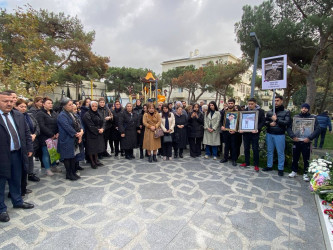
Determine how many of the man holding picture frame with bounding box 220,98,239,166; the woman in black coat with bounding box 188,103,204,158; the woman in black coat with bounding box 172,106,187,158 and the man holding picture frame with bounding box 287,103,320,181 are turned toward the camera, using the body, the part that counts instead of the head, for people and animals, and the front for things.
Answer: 4

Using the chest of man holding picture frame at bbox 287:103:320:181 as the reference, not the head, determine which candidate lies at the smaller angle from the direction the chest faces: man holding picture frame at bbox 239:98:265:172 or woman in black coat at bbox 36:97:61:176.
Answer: the woman in black coat

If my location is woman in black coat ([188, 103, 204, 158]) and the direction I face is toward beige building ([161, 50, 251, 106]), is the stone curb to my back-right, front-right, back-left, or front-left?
back-right

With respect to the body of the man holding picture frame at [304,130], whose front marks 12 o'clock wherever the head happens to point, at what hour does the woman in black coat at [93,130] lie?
The woman in black coat is roughly at 2 o'clock from the man holding picture frame.

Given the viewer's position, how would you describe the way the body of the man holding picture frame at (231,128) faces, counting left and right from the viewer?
facing the viewer

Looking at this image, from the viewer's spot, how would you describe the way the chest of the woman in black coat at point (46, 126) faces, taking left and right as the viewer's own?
facing the viewer and to the right of the viewer

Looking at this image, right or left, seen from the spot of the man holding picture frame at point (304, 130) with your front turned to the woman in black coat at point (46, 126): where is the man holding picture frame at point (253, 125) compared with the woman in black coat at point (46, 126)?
right

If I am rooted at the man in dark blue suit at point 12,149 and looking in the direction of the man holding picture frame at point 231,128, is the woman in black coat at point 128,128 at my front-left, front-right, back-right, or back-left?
front-left

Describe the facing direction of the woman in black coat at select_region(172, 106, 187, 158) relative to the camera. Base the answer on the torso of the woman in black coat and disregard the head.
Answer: toward the camera

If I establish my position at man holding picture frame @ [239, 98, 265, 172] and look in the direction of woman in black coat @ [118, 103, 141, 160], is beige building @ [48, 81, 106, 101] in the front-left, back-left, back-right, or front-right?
front-right

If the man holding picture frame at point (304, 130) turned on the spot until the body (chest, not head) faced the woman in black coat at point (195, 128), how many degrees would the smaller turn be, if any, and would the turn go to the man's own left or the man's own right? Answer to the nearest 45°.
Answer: approximately 90° to the man's own right

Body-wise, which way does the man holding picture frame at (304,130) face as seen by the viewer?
toward the camera

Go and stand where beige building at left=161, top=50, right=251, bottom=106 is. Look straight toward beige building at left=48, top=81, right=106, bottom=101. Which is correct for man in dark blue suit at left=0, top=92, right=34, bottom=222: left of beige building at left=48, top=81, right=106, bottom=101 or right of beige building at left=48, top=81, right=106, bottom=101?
left

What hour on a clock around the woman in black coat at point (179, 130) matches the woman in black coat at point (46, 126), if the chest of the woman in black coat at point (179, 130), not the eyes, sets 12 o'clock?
the woman in black coat at point (46, 126) is roughly at 2 o'clock from the woman in black coat at point (179, 130).

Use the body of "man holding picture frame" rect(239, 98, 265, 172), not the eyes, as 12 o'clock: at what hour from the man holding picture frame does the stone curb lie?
The stone curb is roughly at 10 o'clock from the man holding picture frame.

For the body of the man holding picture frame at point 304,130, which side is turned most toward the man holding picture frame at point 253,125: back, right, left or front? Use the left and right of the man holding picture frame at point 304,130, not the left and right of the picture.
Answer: right
